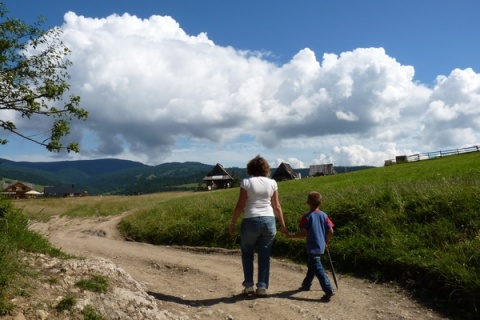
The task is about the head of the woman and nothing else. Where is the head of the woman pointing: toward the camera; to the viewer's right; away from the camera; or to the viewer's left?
away from the camera

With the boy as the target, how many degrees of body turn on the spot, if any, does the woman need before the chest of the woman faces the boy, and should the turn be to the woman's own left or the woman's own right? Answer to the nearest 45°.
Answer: approximately 45° to the woman's own right

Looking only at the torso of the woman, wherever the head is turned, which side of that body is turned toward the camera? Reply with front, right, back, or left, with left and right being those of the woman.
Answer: back
